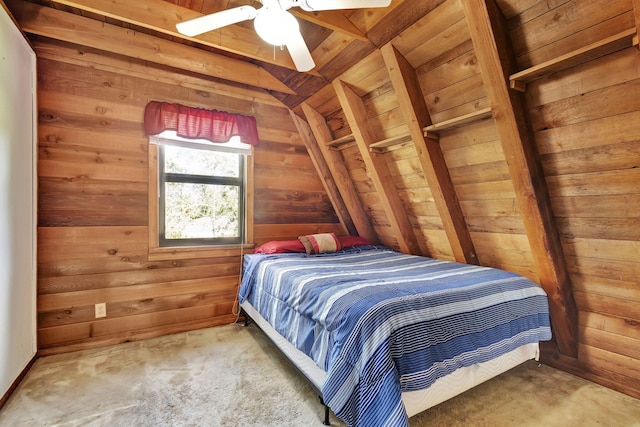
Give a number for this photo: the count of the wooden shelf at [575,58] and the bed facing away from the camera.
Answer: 0

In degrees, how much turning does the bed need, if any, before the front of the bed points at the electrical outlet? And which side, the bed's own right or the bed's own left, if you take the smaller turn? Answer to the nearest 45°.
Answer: approximately 135° to the bed's own right

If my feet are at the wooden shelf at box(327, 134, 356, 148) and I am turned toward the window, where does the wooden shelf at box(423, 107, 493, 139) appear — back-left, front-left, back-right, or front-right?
back-left

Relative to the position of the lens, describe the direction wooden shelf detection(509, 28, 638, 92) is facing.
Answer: facing the viewer and to the left of the viewer

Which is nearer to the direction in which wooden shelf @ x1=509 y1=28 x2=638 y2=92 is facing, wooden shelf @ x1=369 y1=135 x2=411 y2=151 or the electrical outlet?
the electrical outlet

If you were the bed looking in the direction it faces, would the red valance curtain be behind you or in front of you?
behind

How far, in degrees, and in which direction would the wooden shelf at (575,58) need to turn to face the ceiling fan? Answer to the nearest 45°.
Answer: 0° — it already faces it
